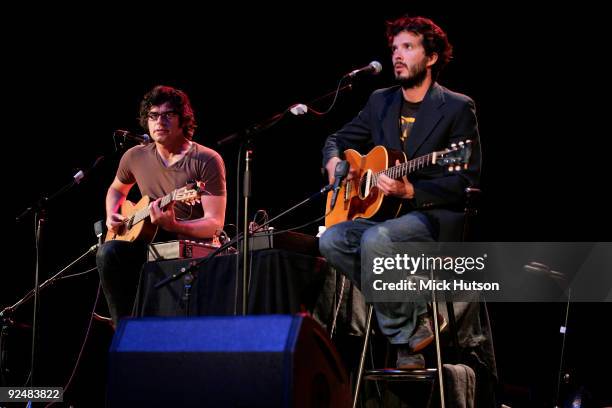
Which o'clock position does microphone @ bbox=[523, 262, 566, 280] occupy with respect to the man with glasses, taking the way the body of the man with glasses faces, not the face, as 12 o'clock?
The microphone is roughly at 8 o'clock from the man with glasses.

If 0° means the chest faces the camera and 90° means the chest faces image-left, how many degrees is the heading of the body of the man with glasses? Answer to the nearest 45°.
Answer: approximately 45°

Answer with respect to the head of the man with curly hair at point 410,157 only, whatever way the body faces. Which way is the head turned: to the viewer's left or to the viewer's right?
to the viewer's left

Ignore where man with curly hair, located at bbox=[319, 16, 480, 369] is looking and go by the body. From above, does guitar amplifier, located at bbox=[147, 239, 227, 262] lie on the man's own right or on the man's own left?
on the man's own right

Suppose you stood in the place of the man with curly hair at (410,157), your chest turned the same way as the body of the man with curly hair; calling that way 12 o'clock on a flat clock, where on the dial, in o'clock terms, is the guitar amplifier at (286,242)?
The guitar amplifier is roughly at 2 o'clock from the man with curly hair.

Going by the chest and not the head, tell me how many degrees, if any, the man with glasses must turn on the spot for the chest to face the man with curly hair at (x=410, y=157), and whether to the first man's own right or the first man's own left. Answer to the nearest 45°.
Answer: approximately 90° to the first man's own left

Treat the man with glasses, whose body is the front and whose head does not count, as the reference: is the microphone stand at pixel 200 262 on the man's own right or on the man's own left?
on the man's own left

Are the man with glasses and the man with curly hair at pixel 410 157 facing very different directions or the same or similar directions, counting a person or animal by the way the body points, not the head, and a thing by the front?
same or similar directions
